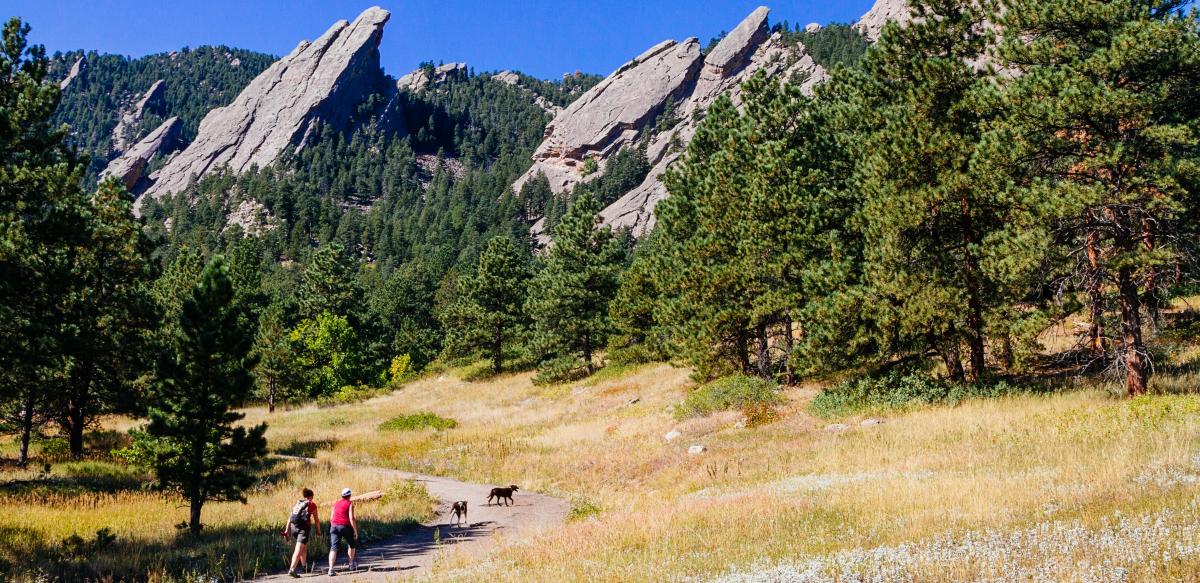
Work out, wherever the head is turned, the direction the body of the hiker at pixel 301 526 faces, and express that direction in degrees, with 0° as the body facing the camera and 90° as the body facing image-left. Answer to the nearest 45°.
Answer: approximately 225°

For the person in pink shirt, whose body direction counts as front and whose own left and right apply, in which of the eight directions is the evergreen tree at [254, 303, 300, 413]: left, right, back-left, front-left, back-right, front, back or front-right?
front-left

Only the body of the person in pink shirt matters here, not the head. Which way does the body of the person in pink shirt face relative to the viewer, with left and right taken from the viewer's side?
facing away from the viewer and to the right of the viewer

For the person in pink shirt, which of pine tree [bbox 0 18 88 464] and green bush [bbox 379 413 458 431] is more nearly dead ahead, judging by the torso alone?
the green bush

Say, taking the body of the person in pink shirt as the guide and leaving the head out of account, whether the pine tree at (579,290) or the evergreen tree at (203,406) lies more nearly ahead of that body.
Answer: the pine tree

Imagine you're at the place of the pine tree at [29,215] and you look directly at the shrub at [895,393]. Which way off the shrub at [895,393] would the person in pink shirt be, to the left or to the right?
right
